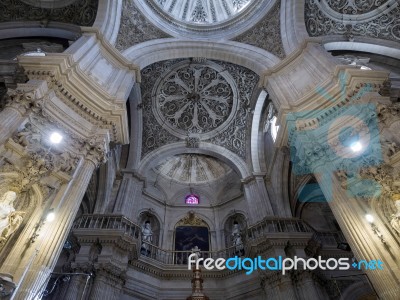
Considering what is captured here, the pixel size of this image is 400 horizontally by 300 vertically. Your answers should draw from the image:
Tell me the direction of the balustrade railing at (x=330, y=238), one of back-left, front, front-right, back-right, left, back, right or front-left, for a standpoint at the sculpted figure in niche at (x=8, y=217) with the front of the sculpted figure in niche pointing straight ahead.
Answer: front-left

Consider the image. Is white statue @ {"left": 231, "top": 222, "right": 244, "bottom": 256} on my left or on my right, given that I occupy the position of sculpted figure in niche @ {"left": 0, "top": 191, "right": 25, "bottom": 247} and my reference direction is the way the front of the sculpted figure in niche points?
on my left

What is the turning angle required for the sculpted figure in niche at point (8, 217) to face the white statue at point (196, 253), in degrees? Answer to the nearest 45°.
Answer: approximately 45° to its left

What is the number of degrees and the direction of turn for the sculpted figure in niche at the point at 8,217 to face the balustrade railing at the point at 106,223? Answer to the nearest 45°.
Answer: approximately 90° to its left

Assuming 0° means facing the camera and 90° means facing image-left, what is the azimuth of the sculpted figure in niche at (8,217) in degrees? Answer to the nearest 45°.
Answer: approximately 315°

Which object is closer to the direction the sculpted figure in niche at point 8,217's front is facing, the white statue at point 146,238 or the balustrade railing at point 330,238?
the balustrade railing

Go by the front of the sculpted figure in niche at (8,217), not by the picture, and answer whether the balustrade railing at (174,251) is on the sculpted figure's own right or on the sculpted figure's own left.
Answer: on the sculpted figure's own left

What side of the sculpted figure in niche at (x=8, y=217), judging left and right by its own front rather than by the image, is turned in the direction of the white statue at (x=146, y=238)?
left
